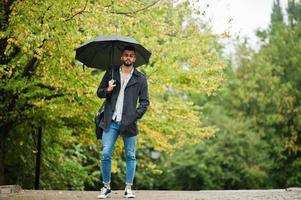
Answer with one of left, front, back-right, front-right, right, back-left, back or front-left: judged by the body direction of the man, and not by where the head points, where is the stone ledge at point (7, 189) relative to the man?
back-right

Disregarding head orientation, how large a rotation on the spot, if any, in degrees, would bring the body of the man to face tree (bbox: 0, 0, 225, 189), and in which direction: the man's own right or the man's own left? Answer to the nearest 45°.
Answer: approximately 180°

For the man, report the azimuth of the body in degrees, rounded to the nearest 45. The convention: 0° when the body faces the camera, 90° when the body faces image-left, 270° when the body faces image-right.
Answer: approximately 0°
